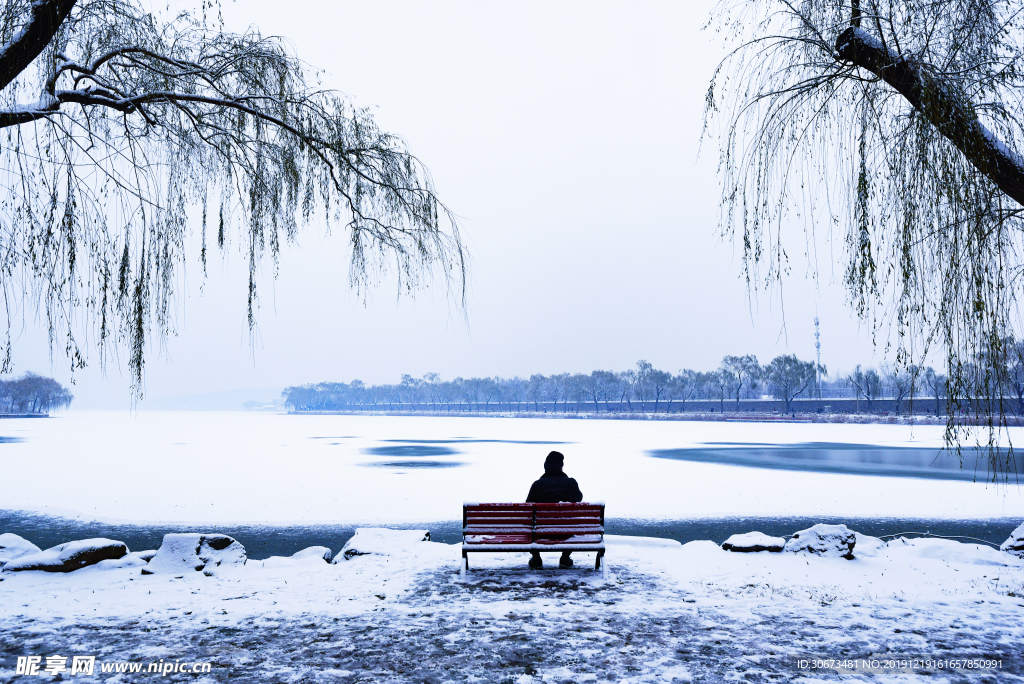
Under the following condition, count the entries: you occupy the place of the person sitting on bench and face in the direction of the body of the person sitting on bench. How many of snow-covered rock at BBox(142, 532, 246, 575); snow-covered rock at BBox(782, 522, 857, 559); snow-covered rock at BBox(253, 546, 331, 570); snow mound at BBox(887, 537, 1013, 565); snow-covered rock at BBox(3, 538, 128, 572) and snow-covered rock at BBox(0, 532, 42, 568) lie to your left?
4

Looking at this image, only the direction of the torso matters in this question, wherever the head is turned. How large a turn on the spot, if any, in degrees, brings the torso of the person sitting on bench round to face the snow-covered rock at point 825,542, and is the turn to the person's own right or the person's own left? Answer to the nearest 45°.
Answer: approximately 90° to the person's own right

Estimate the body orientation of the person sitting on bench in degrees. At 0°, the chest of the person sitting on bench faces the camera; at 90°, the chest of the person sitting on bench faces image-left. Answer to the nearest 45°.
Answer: approximately 180°

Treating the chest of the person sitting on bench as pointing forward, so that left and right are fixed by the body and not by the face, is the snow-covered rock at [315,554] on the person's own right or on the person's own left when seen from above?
on the person's own left

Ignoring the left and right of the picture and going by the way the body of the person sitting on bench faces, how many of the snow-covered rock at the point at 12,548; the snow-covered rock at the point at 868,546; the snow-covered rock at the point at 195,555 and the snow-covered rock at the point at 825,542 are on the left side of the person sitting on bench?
2

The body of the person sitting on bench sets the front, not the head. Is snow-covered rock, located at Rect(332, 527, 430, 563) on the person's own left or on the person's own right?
on the person's own left

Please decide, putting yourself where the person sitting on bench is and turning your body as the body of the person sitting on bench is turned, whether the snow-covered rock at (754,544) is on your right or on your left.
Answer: on your right

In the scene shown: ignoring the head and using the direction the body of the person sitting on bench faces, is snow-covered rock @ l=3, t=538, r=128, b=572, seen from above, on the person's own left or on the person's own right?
on the person's own left

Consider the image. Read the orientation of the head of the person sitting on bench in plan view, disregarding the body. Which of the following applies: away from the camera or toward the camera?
away from the camera

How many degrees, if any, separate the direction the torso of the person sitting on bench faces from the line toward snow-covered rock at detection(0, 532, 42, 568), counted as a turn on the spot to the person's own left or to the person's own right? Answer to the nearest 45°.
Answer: approximately 90° to the person's own left
